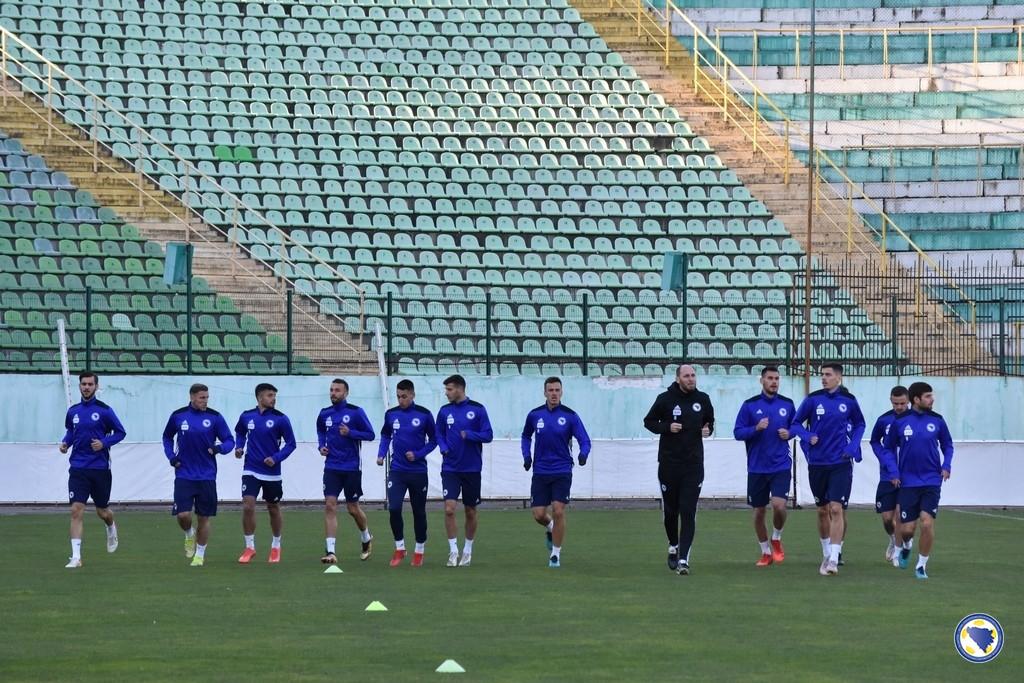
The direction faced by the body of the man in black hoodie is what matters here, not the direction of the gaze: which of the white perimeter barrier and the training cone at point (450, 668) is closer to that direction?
the training cone

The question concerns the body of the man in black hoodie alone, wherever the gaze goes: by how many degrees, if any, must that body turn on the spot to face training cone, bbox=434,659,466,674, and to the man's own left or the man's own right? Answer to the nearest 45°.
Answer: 0° — they already face it

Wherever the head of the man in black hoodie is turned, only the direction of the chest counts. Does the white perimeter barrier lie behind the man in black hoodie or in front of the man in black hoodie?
behind

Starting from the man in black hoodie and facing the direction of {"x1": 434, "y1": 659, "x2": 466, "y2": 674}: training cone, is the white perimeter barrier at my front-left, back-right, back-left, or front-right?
back-right

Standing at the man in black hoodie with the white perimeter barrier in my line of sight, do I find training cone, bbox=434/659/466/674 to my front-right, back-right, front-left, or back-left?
back-left

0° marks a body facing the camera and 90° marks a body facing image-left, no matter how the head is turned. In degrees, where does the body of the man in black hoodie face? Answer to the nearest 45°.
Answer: approximately 0°
